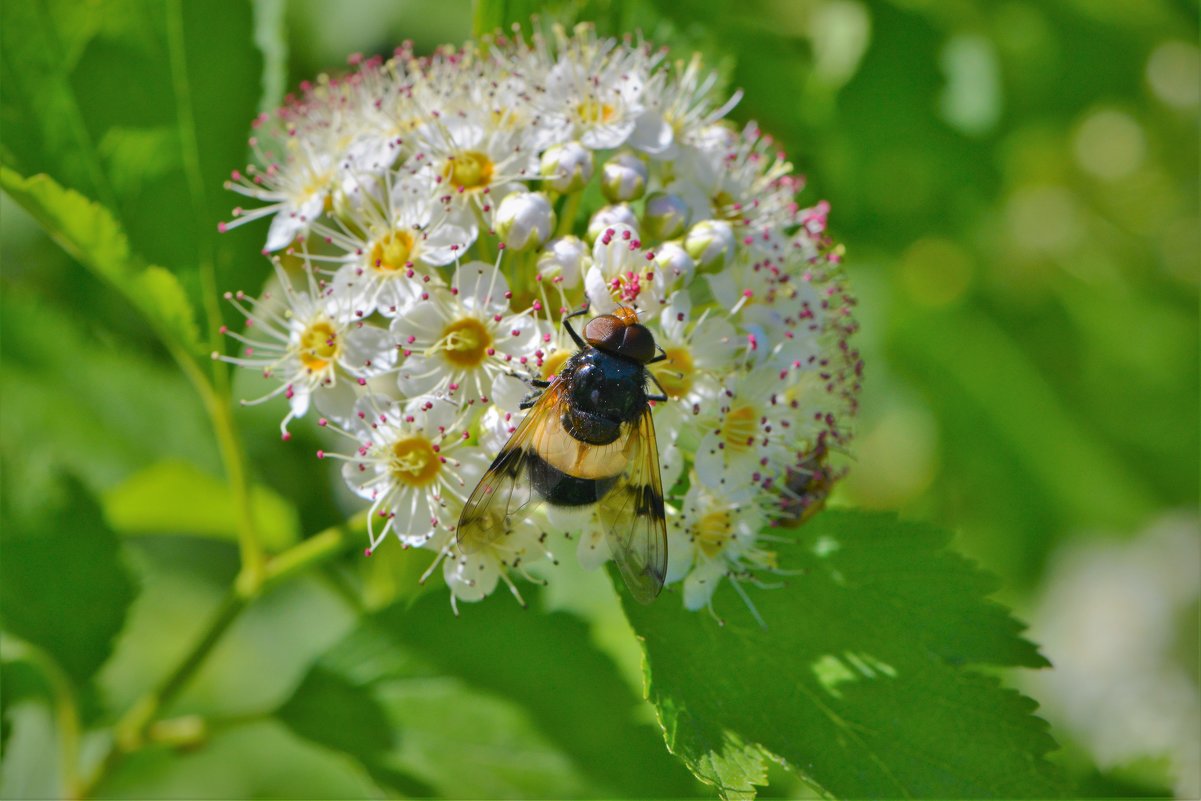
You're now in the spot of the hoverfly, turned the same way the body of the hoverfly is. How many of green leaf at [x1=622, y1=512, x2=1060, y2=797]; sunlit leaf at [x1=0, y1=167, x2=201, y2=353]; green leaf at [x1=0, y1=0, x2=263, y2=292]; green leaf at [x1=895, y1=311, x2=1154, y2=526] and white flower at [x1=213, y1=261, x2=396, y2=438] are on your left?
3

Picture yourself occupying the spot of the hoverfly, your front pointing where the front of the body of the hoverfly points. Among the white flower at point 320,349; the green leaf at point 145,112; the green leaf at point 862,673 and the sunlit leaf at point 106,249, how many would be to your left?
3

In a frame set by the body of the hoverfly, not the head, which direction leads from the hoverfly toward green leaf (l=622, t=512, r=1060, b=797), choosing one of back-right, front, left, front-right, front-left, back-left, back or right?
right

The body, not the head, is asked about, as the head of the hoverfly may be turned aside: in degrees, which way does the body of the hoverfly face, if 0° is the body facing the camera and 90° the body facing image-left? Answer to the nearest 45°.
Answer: approximately 180°

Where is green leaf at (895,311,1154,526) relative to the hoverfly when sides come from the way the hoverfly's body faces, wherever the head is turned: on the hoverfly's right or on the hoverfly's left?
on the hoverfly's right

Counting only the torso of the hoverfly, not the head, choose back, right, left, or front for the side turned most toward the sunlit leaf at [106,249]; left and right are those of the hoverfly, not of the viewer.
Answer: left

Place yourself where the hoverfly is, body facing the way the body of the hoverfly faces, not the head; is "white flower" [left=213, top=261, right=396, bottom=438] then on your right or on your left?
on your left
